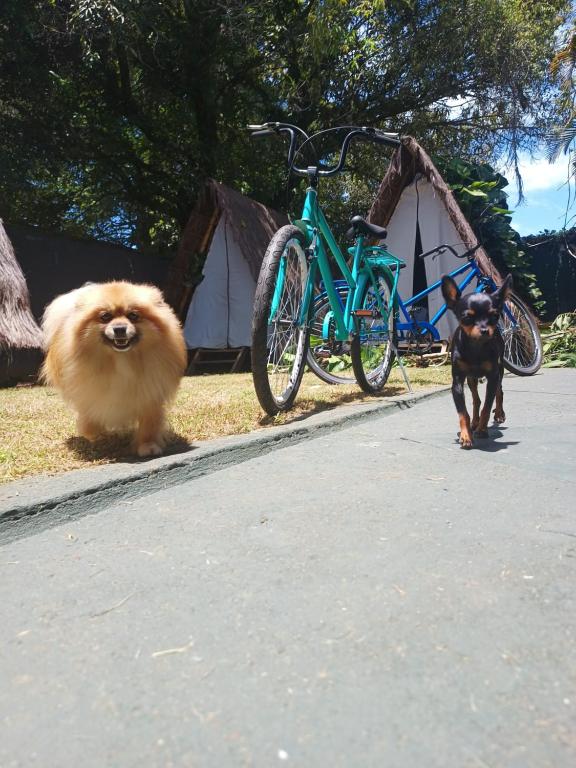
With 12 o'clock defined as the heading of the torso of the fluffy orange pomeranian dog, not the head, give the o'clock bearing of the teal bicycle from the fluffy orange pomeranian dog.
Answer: The teal bicycle is roughly at 8 o'clock from the fluffy orange pomeranian dog.

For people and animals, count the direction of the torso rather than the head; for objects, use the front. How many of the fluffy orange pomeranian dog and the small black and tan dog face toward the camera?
2

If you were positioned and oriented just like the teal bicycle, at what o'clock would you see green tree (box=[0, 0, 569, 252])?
The green tree is roughly at 4 o'clock from the teal bicycle.

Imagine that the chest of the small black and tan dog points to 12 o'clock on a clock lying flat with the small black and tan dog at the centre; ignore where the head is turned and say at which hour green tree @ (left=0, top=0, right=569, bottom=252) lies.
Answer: The green tree is roughly at 5 o'clock from the small black and tan dog.

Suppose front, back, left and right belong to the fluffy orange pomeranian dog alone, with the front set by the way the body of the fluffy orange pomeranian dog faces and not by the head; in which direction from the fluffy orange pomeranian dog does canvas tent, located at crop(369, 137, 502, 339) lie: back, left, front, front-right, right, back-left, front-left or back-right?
back-left

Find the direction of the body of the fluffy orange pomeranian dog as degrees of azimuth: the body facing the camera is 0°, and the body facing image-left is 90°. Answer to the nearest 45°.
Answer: approximately 0°

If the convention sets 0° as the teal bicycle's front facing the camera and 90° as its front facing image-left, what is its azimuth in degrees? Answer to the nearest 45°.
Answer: approximately 45°

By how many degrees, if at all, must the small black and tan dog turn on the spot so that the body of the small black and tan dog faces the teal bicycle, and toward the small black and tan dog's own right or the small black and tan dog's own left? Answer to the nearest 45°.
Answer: approximately 135° to the small black and tan dog's own right

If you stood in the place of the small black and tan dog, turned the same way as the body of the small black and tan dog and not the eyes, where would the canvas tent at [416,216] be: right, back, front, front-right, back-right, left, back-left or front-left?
back

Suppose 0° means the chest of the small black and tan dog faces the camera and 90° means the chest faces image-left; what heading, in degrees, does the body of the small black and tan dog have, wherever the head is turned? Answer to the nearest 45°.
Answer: approximately 0°

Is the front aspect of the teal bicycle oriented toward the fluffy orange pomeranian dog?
yes

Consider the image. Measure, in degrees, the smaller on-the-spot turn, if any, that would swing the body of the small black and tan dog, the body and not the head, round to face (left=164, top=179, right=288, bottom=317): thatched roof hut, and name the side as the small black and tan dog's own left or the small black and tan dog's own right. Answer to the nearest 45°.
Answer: approximately 135° to the small black and tan dog's own right

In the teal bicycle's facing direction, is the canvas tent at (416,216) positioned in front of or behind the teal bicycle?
behind

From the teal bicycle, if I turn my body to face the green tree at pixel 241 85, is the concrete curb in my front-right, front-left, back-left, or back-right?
back-left
